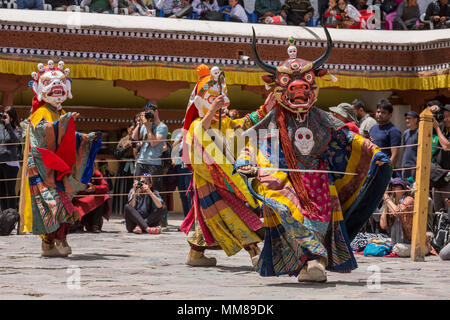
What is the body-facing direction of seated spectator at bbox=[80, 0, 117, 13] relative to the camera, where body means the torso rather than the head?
toward the camera

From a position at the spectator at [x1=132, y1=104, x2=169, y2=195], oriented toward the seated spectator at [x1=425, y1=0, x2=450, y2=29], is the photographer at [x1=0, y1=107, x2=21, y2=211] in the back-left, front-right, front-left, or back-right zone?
back-left

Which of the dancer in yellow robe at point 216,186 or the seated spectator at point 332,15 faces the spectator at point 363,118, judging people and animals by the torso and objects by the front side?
the seated spectator at point 332,15

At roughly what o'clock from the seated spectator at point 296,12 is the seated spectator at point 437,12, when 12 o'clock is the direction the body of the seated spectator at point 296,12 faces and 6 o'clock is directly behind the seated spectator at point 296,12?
the seated spectator at point 437,12 is roughly at 9 o'clock from the seated spectator at point 296,12.

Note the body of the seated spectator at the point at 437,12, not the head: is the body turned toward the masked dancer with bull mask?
yes

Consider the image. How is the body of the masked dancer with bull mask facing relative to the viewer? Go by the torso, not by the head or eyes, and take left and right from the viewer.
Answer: facing the viewer

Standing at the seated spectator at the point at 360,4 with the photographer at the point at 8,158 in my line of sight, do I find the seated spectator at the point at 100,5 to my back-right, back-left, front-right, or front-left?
front-right

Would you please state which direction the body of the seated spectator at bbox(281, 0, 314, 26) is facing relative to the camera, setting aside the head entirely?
toward the camera

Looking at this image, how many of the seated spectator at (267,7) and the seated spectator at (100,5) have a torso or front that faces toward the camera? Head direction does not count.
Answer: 2

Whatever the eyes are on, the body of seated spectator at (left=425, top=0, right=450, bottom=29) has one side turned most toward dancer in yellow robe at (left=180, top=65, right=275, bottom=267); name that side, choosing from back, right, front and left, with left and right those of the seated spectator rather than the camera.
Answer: front
